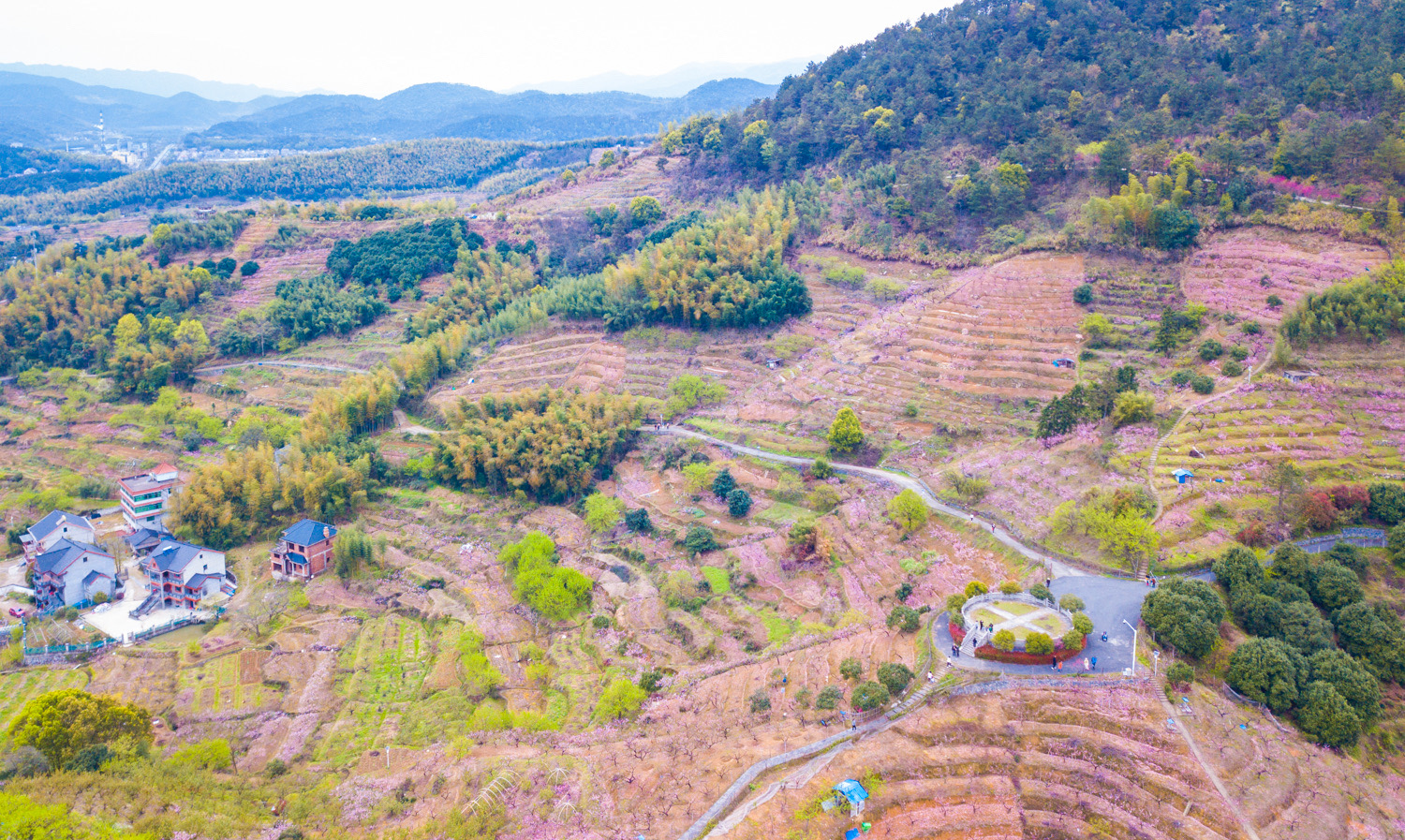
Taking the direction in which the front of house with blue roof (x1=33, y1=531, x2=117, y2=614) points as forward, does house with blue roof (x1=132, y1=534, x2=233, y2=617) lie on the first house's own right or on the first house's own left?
on the first house's own left

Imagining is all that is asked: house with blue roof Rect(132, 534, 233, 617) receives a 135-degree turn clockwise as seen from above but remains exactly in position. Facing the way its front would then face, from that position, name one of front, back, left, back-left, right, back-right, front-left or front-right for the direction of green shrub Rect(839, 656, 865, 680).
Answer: back-right

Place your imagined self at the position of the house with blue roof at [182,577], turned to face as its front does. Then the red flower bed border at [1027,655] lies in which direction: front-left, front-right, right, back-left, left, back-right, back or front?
left

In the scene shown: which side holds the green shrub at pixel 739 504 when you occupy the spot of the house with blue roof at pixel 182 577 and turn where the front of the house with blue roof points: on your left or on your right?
on your left

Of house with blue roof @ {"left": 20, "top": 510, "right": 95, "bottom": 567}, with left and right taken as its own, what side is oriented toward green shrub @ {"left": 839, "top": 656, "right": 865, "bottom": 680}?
left

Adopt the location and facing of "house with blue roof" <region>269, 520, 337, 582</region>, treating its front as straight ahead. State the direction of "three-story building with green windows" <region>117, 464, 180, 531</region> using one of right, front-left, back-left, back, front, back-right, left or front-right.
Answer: right

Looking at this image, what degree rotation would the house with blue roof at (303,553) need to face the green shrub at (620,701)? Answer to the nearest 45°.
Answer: approximately 90° to its left

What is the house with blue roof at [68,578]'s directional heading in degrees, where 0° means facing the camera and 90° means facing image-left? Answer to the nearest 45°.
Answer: approximately 45°

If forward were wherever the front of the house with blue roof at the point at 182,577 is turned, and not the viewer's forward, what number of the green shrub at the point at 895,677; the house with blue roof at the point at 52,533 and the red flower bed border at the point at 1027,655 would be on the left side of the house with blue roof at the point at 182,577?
2

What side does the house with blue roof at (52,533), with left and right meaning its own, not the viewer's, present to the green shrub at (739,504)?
left

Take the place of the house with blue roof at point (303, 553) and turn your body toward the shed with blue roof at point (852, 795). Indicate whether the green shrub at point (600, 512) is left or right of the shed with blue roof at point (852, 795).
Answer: left

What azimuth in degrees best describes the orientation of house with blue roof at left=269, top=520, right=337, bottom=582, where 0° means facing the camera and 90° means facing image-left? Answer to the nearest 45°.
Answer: approximately 45°
